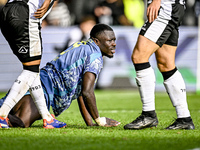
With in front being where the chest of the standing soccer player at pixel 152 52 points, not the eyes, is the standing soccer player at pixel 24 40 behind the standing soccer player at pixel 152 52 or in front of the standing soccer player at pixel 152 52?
in front

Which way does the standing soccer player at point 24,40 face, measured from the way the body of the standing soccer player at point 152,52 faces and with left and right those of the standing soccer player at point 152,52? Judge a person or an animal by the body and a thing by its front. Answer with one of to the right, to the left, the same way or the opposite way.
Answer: the opposite way

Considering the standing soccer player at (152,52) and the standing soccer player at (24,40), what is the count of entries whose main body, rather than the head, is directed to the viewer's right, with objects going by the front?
1

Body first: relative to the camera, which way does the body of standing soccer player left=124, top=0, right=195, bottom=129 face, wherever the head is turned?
to the viewer's left

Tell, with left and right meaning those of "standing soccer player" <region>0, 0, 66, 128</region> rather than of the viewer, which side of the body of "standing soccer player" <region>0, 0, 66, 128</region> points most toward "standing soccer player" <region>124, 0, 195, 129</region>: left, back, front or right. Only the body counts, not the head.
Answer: front

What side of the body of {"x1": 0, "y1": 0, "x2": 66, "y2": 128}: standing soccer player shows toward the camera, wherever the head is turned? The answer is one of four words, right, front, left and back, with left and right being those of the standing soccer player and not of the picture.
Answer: right
